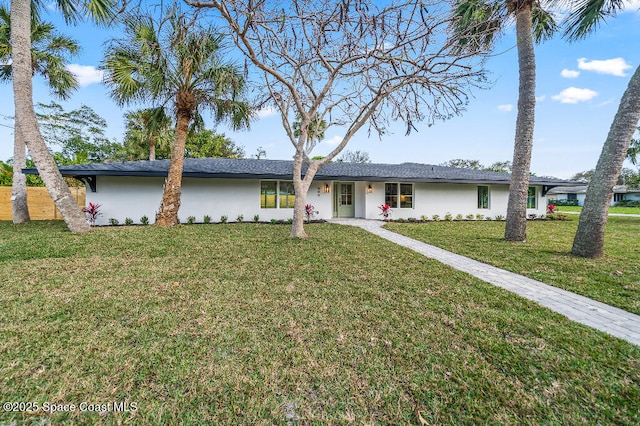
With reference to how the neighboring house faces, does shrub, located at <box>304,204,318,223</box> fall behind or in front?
in front

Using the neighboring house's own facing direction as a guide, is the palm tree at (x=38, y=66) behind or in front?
in front

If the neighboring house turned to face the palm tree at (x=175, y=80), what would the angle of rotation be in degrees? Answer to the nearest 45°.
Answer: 0° — it already faces it

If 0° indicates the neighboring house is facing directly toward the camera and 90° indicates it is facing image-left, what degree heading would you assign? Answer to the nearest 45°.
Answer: approximately 0°

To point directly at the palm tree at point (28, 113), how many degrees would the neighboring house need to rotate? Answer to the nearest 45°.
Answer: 0° — it already faces it
